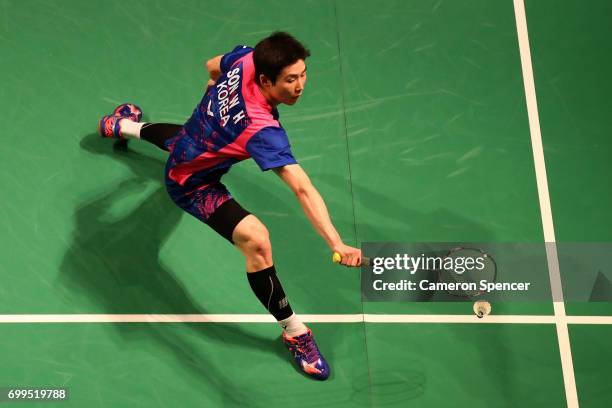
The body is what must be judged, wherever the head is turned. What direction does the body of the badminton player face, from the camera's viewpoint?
to the viewer's right
